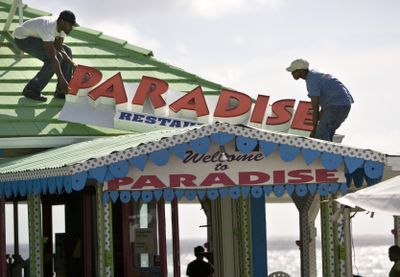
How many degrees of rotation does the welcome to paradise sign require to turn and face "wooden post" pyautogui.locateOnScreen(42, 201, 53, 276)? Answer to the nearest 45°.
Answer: approximately 135° to its right

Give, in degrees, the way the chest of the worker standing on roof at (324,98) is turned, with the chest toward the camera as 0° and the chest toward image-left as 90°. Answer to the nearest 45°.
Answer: approximately 90°

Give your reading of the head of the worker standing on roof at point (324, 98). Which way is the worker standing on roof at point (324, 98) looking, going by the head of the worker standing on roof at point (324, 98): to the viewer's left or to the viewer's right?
to the viewer's left

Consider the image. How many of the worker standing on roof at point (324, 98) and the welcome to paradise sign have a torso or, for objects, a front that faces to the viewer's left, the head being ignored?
1

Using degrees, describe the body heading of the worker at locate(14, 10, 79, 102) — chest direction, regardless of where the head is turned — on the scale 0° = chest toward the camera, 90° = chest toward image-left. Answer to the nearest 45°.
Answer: approximately 270°

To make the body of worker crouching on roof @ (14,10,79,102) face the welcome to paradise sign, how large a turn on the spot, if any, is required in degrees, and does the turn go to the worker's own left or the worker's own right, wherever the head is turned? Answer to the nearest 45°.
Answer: approximately 45° to the worker's own right

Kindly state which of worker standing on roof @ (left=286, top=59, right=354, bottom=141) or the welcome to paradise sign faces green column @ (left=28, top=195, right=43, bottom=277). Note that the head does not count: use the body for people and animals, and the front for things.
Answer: the worker standing on roof
